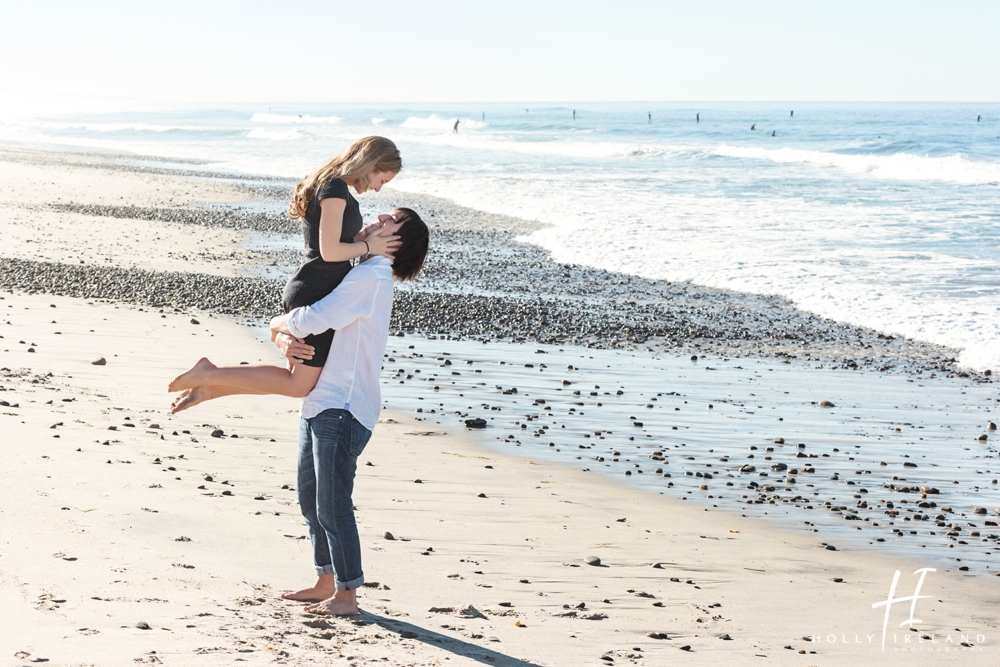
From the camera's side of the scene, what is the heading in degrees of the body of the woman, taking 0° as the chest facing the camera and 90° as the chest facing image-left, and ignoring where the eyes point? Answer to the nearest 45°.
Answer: approximately 270°

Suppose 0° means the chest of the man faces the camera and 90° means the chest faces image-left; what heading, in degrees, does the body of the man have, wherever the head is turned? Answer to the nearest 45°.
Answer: approximately 90°

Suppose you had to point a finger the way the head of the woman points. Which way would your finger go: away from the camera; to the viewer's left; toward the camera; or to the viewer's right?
to the viewer's right
